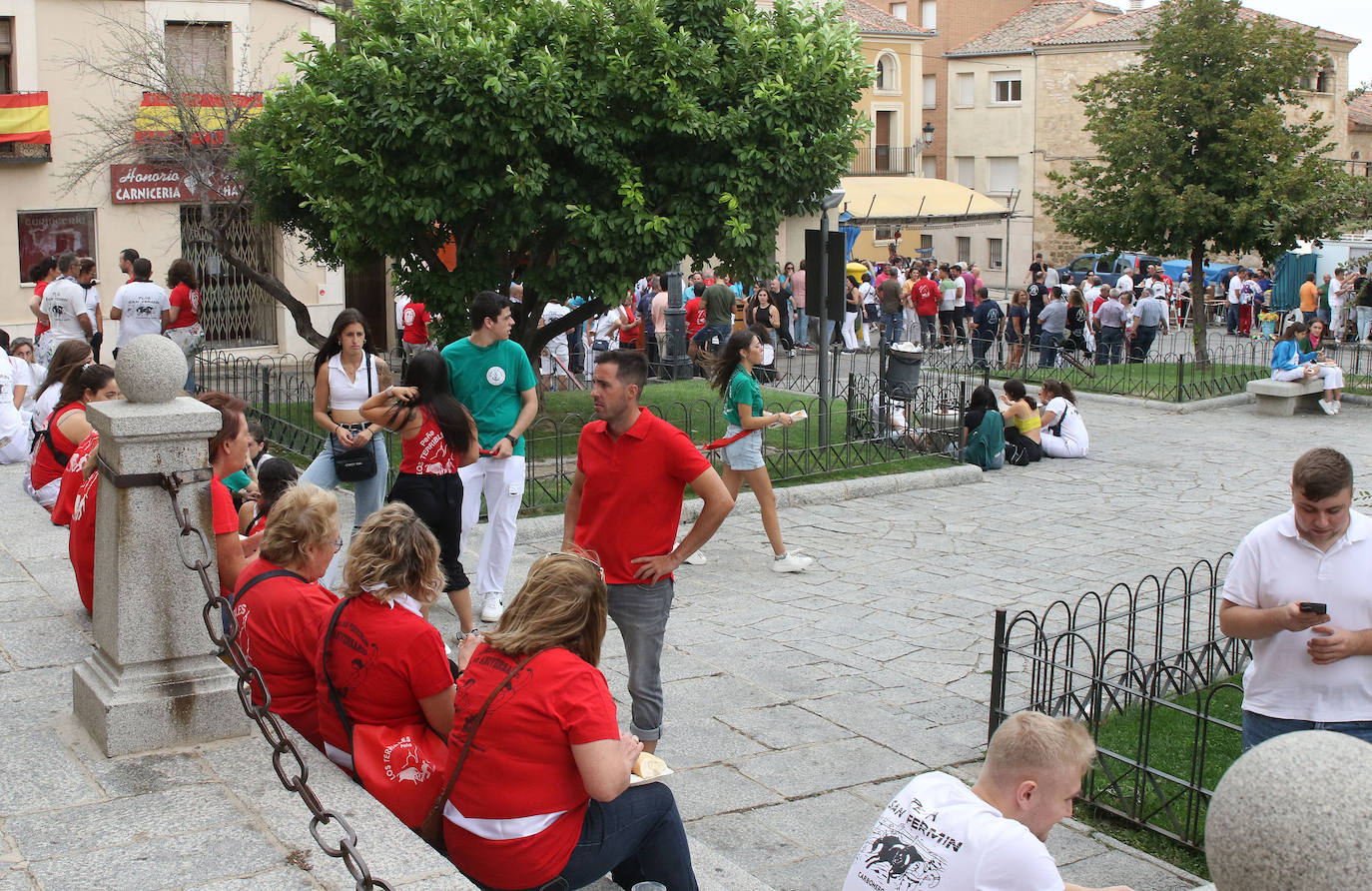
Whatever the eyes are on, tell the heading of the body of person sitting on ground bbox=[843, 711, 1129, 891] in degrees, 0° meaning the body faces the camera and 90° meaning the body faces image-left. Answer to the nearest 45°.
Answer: approximately 225°

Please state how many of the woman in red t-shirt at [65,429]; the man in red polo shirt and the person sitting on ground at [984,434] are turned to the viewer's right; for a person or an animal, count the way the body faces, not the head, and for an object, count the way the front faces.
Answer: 1

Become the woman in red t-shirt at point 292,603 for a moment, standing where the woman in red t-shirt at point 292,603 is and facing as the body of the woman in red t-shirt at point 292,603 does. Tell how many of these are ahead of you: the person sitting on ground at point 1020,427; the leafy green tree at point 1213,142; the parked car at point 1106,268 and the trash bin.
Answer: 4

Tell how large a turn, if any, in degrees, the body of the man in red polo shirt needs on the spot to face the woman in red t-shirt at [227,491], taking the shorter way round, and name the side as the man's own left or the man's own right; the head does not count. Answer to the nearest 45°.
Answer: approximately 45° to the man's own right

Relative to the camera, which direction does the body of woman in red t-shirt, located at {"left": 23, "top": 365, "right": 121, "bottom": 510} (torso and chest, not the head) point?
to the viewer's right

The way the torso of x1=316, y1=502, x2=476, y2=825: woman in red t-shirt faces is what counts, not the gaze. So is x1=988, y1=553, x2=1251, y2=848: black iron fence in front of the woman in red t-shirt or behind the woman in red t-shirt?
in front

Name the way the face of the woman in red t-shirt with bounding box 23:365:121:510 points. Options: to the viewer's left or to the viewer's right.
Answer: to the viewer's right

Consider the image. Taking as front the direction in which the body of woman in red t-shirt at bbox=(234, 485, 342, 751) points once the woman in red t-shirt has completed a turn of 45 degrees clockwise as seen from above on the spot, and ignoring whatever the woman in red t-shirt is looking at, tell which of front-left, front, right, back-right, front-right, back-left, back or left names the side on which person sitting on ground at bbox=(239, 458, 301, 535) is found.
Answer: left

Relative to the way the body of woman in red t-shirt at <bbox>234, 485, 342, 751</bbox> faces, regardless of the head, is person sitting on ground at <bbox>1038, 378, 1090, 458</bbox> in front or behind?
in front

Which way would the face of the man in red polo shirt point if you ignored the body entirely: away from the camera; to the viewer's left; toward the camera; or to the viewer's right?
to the viewer's left

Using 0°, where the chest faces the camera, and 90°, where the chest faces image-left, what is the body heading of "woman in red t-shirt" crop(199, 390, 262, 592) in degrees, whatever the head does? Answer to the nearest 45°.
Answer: approximately 270°

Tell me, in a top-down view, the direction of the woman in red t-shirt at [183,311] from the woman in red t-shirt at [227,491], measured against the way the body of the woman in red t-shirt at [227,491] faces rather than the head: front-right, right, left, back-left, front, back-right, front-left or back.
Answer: left

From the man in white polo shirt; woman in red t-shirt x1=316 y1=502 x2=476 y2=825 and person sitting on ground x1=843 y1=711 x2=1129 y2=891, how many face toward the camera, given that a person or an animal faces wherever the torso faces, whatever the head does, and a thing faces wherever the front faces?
1

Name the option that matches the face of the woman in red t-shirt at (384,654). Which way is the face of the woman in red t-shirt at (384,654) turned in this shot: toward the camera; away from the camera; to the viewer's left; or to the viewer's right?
away from the camera

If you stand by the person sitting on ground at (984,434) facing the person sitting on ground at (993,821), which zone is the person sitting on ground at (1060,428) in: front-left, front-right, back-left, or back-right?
back-left

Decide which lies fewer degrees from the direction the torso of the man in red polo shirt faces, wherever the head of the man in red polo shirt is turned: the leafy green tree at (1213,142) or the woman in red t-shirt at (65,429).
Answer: the woman in red t-shirt

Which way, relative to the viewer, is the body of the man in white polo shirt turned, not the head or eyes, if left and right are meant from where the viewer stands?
facing the viewer
